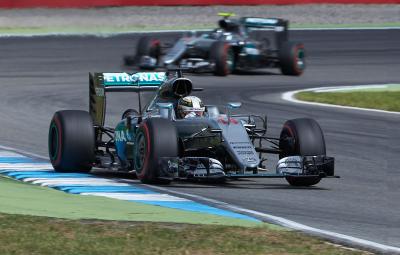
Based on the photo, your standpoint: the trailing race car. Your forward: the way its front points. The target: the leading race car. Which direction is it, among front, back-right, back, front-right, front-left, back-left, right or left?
front-left

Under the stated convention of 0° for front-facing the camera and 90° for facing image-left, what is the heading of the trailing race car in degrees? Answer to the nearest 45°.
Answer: approximately 45°
